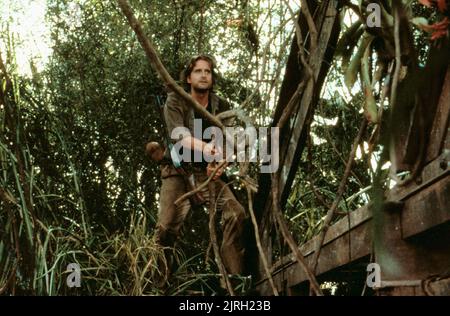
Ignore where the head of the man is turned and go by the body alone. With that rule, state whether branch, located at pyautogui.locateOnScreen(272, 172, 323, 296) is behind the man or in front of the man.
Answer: in front

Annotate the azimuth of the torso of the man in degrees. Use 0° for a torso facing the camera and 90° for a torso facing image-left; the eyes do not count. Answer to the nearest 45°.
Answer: approximately 315°

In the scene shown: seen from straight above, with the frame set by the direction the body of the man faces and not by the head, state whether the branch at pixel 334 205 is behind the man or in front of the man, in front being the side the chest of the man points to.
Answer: in front
